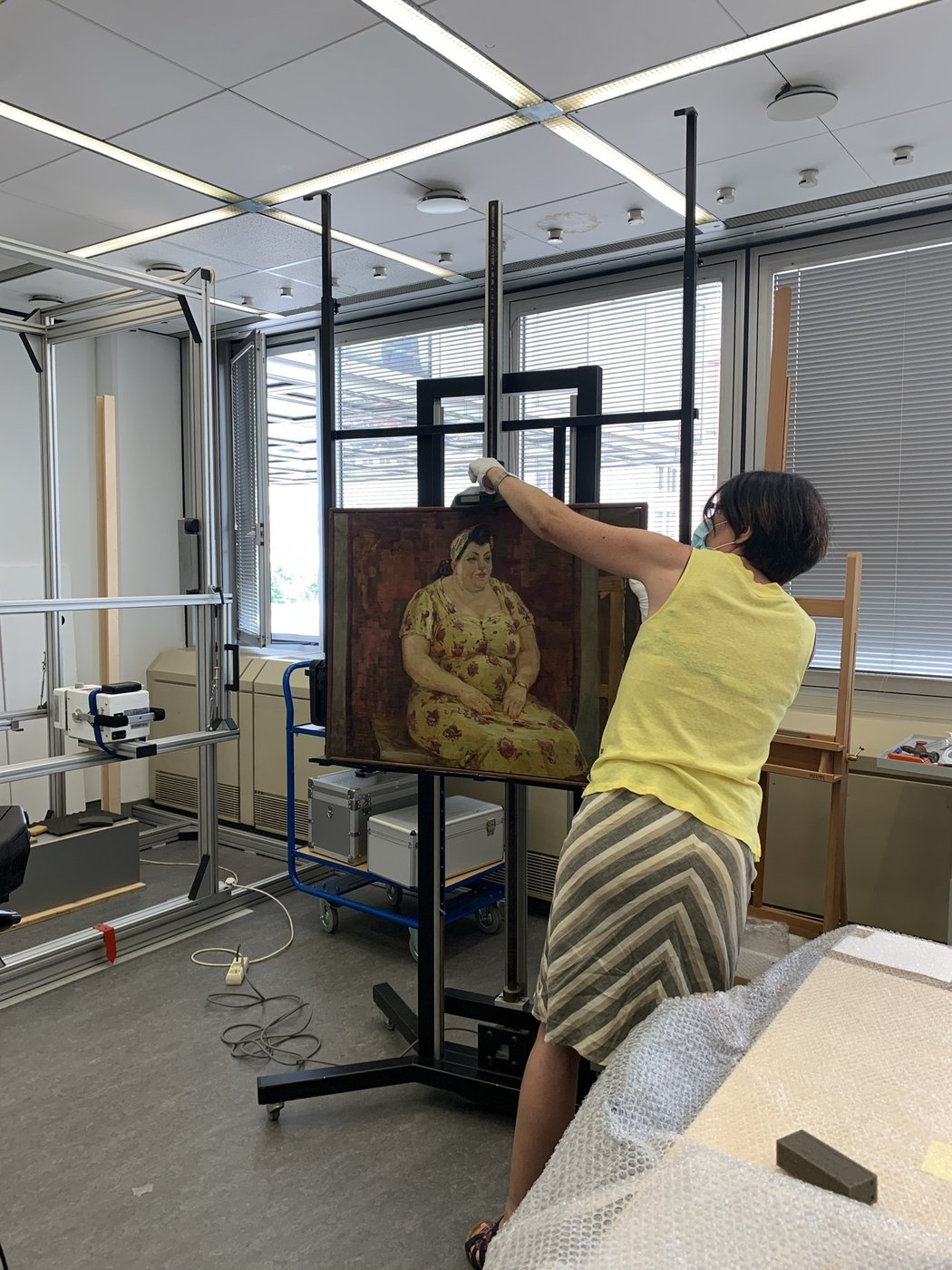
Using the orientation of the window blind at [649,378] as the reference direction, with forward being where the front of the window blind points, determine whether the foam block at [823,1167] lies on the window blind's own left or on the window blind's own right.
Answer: on the window blind's own left

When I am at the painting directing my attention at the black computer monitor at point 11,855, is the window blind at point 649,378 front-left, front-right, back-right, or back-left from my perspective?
back-right

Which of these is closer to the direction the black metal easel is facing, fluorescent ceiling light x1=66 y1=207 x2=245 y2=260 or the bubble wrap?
the bubble wrap

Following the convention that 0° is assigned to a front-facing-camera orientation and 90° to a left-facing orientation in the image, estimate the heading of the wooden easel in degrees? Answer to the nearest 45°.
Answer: approximately 45°

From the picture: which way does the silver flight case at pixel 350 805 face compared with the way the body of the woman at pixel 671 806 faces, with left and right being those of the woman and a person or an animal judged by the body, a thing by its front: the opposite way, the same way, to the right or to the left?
the opposite way

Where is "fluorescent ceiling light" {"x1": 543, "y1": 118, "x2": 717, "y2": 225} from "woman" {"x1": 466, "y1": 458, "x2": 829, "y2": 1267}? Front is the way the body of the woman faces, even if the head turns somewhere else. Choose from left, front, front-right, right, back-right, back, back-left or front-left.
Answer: front-right

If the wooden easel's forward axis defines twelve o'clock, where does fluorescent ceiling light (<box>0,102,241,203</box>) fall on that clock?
The fluorescent ceiling light is roughly at 1 o'clock from the wooden easel.

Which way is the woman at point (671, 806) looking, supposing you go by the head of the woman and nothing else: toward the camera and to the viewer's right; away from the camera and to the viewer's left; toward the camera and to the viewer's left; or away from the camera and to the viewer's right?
away from the camera and to the viewer's left

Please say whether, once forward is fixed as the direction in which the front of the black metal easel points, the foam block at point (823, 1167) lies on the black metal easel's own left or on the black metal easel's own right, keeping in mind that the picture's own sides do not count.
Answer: on the black metal easel's own left
